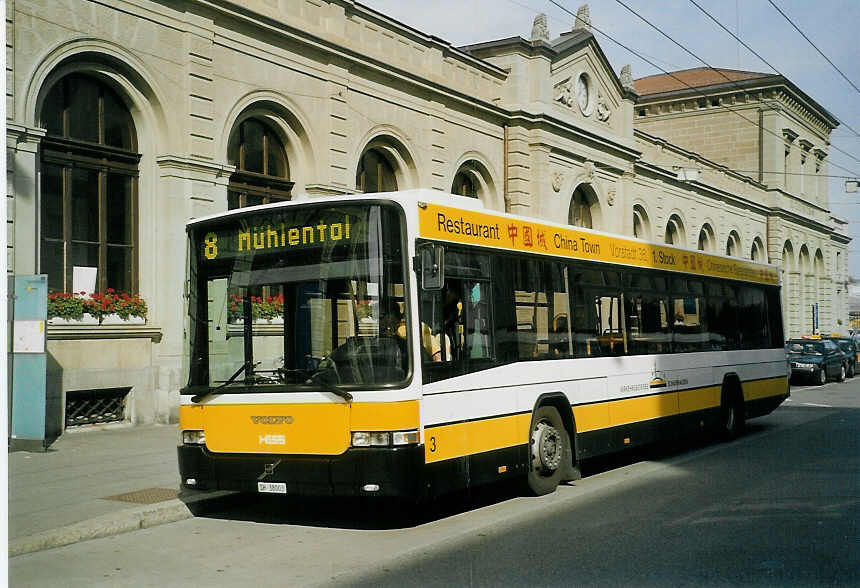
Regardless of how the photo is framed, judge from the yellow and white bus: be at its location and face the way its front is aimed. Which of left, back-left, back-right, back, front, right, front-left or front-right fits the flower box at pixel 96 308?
right

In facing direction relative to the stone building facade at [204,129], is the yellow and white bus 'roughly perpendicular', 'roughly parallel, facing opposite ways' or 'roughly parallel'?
roughly perpendicular

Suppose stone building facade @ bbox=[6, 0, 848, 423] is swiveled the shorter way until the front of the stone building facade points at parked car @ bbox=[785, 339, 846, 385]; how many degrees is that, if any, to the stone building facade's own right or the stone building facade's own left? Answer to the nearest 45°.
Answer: approximately 90° to the stone building facade's own left

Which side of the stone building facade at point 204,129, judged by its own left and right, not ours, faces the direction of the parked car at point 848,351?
left

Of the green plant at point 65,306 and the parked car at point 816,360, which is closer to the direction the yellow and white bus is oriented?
the green plant

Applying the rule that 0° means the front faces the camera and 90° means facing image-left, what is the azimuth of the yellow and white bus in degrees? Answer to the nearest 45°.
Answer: approximately 45°

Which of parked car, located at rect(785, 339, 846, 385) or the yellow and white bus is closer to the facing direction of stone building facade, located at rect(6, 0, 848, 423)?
the yellow and white bus

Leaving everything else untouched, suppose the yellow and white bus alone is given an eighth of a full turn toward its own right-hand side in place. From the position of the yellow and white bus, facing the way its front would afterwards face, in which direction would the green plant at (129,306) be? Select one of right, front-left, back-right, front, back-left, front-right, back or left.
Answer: front-right

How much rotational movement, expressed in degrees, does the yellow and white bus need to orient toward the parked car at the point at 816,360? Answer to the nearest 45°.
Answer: approximately 180°

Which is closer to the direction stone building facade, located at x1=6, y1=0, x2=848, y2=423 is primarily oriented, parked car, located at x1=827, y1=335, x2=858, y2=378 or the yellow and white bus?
the yellow and white bus

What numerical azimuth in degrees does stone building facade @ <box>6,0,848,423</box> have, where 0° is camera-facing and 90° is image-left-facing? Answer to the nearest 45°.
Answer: approximately 315°

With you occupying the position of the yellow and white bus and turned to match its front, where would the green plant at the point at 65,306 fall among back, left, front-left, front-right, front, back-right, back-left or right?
right
